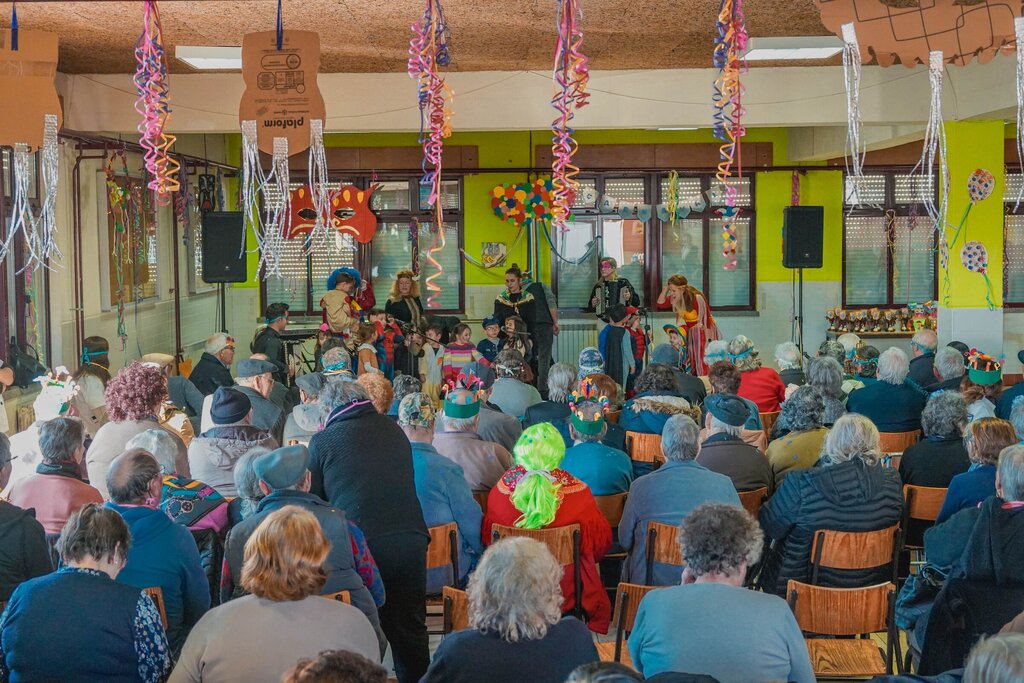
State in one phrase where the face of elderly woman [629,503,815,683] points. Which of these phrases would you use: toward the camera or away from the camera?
away from the camera

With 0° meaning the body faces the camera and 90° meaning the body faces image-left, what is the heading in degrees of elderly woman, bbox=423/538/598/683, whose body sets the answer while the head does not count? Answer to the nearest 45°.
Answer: approximately 180°

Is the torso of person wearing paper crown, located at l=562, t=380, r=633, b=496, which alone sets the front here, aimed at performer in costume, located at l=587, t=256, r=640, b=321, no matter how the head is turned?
yes

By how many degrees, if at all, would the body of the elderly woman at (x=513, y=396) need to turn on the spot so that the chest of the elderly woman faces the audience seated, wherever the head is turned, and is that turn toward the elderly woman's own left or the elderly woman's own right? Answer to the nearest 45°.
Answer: approximately 135° to the elderly woman's own left

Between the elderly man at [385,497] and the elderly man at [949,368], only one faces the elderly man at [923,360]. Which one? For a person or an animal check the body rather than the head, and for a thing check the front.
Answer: the elderly man at [949,368]

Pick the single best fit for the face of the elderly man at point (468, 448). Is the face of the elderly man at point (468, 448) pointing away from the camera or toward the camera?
away from the camera

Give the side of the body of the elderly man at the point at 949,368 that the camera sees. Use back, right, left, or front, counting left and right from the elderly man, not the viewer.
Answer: back

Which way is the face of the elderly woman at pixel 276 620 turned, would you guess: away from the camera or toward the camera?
away from the camera

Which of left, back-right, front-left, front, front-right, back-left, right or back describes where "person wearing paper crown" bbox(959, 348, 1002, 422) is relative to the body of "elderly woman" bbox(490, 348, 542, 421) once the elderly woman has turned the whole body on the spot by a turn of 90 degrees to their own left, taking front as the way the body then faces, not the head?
back

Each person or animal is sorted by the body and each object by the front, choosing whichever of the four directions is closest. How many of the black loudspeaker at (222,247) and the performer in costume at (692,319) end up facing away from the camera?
0

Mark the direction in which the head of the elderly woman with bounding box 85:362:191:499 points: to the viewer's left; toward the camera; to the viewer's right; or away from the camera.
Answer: away from the camera

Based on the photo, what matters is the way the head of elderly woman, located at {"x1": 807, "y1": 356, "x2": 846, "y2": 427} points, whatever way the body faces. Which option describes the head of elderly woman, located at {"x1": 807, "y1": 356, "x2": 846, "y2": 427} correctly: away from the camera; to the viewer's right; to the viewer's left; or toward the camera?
away from the camera

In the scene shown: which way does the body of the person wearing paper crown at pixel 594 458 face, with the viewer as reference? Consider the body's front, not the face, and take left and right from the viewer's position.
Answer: facing away from the viewer

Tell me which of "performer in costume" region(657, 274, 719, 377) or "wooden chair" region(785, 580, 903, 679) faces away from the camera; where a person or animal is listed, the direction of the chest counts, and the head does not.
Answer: the wooden chair

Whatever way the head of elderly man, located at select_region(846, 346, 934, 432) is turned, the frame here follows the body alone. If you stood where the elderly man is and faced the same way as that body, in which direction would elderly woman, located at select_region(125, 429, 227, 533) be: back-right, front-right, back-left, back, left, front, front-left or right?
back-left

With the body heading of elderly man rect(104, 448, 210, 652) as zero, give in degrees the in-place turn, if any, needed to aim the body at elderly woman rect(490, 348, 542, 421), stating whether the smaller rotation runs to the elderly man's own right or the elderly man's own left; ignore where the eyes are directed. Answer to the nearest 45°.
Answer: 0° — they already face them

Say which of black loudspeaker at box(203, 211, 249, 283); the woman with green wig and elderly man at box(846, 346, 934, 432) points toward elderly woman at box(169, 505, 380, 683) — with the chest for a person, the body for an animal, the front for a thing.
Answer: the black loudspeaker

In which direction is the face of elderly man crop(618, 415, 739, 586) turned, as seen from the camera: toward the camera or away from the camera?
away from the camera

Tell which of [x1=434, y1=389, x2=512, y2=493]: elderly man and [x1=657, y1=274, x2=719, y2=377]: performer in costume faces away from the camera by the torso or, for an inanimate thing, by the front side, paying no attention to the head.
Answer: the elderly man

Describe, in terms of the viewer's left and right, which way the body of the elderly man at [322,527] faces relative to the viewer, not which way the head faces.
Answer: facing away from the viewer

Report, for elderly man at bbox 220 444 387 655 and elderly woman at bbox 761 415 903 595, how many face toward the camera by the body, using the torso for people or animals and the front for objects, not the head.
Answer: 0
